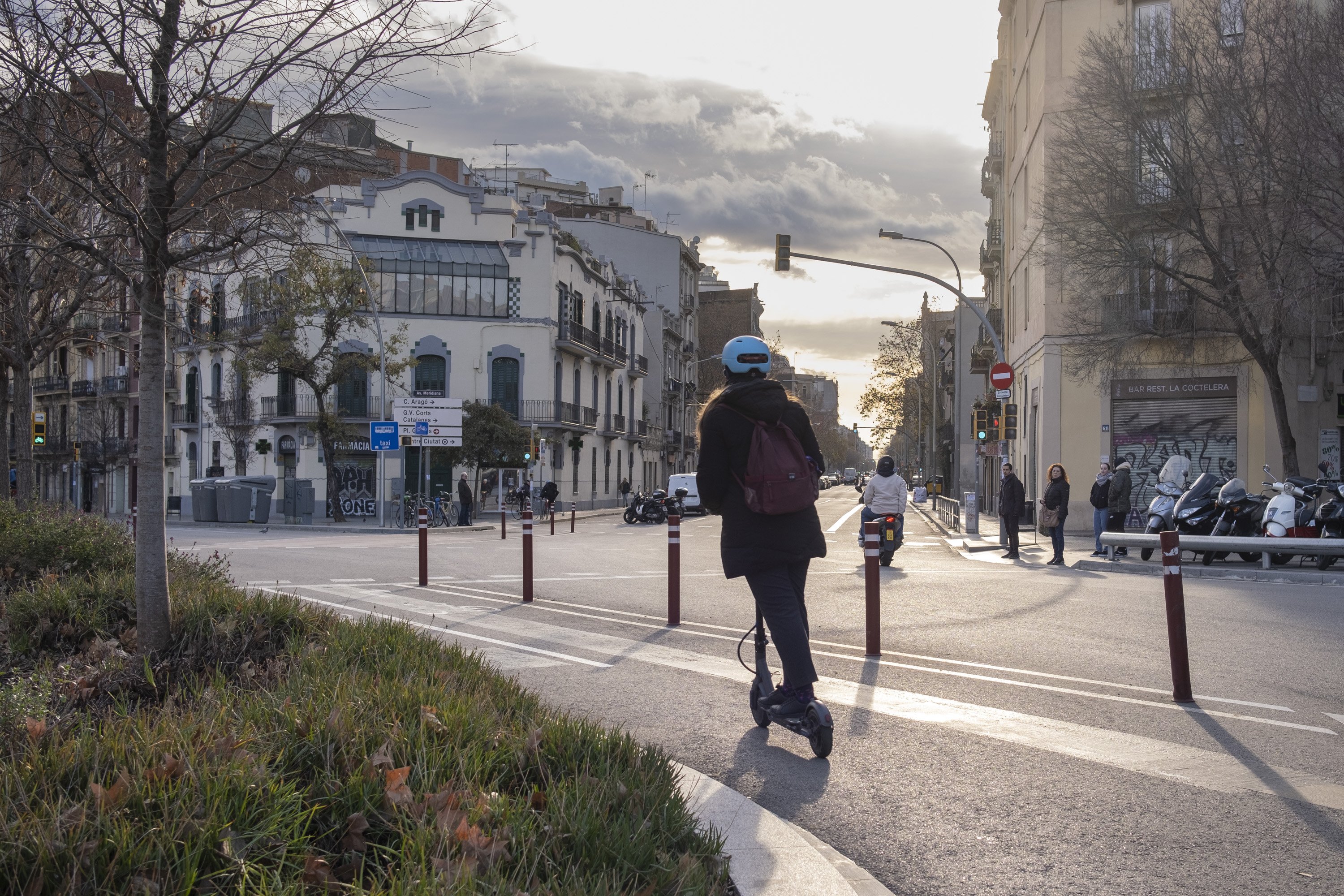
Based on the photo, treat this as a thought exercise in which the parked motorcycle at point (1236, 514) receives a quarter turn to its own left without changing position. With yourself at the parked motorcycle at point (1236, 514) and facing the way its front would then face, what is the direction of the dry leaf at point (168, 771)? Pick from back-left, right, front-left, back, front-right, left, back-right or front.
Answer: front-right

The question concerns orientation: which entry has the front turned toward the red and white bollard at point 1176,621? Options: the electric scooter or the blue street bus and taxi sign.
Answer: the blue street bus and taxi sign

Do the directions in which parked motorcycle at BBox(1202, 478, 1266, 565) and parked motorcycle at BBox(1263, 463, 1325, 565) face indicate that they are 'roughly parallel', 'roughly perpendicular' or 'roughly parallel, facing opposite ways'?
roughly parallel

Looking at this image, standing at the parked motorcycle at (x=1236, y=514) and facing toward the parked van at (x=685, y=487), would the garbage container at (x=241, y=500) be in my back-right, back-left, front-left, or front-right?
front-left

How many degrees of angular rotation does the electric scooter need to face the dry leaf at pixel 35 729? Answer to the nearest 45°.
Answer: approximately 90° to its left

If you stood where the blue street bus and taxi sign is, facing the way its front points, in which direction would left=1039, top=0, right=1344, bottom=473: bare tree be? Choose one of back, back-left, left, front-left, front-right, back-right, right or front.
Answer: front-left

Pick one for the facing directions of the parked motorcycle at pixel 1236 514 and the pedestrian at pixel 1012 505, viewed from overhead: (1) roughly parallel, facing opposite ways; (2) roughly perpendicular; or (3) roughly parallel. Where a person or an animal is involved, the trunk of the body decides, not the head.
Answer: roughly parallel

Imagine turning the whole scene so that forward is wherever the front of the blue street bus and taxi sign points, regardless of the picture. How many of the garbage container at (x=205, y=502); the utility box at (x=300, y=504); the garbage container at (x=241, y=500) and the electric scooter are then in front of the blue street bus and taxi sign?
1

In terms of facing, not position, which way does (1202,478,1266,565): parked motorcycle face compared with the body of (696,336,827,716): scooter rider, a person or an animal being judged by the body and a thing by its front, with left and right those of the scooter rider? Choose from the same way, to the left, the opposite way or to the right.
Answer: to the left

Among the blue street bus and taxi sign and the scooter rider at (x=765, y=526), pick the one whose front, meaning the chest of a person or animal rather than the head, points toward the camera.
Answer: the blue street bus and taxi sign

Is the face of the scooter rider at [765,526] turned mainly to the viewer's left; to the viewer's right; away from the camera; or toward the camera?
away from the camera

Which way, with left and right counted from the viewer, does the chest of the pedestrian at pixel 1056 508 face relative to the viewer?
facing the viewer and to the left of the viewer

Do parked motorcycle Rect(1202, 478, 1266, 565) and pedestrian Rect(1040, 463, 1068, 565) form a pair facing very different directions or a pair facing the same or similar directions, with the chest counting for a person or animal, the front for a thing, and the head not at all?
same or similar directions

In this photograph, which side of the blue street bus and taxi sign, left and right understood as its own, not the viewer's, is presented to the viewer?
front
